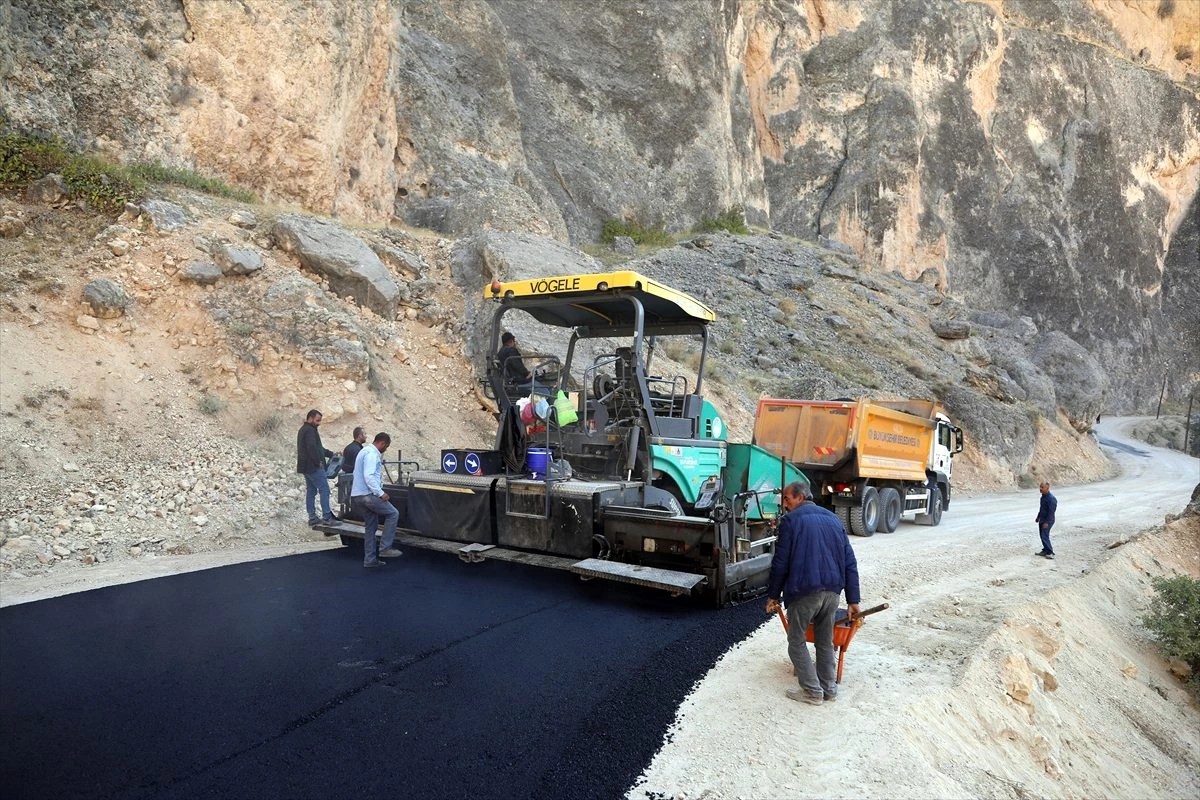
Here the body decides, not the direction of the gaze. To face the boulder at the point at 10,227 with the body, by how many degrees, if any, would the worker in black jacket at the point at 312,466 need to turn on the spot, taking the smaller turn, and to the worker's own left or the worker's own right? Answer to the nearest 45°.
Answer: approximately 135° to the worker's own left

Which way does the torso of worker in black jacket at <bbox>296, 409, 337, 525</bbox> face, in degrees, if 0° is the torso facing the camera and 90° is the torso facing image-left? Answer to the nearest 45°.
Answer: approximately 270°

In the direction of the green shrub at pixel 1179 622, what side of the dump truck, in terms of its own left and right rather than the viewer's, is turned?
right

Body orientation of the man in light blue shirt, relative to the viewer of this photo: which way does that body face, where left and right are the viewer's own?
facing to the right of the viewer

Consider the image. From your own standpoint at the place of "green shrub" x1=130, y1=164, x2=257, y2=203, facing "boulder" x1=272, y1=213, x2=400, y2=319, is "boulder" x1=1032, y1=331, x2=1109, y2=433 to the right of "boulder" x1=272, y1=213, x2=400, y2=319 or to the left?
left

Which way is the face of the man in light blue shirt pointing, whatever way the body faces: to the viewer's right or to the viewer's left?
to the viewer's right

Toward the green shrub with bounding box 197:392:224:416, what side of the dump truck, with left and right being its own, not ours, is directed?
back

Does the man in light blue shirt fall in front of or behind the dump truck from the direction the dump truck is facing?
behind

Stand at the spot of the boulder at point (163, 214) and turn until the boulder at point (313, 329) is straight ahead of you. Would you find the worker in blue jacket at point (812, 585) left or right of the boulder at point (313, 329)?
right

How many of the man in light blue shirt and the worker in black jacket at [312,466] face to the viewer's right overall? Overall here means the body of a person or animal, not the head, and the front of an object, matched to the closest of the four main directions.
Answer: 2
